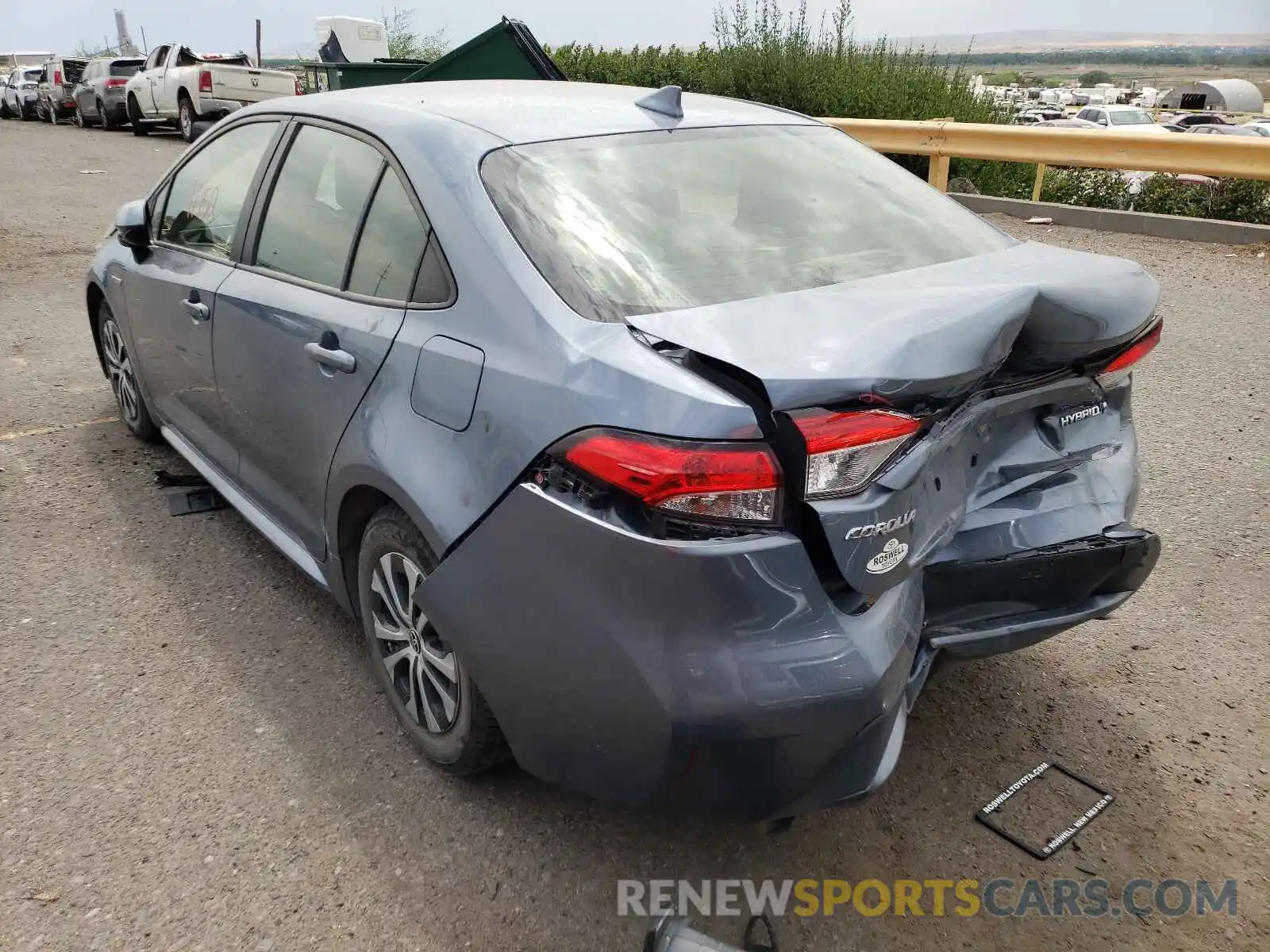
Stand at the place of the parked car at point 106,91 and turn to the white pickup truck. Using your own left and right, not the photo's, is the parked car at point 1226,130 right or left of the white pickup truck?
left

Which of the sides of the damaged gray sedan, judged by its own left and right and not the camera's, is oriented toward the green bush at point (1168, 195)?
right

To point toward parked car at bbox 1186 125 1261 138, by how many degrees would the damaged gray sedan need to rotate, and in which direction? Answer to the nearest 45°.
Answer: approximately 90° to its right

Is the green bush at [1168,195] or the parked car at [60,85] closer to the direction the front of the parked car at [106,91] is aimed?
the parked car

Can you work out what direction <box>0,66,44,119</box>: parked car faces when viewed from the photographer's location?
facing away from the viewer and to the left of the viewer

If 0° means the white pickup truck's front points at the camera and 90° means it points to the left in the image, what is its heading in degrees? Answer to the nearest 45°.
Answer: approximately 135°

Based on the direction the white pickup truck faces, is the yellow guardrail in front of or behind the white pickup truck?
behind

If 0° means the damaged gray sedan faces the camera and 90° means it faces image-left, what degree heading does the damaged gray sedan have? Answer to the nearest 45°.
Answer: approximately 135°

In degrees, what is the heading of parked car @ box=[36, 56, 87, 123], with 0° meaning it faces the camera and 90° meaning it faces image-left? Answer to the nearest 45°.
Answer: approximately 135°
